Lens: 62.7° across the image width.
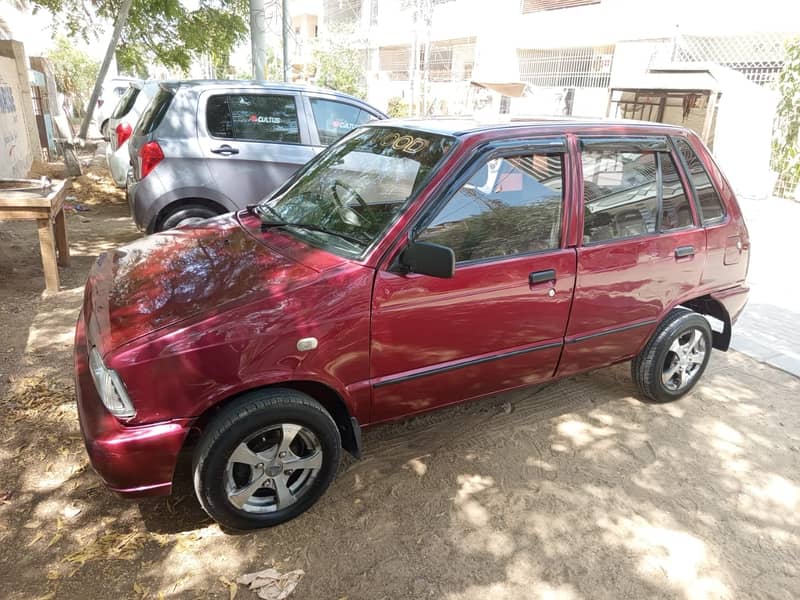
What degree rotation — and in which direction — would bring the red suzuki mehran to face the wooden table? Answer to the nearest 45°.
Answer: approximately 90° to its right

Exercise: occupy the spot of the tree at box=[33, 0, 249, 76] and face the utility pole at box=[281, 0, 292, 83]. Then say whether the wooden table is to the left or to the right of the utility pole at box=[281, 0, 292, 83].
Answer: right

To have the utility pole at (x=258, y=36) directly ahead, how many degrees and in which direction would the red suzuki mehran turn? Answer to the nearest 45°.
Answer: approximately 135° to its right

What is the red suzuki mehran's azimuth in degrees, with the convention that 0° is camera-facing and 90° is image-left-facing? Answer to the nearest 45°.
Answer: approximately 45°

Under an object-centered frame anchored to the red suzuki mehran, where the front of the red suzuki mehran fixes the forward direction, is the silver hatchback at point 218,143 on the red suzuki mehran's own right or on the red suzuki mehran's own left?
on the red suzuki mehran's own right

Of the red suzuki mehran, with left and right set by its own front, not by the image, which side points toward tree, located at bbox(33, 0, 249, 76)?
right

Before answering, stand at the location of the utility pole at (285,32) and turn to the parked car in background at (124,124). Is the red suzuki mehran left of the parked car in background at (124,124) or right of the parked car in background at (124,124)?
left

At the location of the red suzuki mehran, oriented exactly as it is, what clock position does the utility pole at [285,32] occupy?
The utility pole is roughly at 4 o'clock from the red suzuki mehran.

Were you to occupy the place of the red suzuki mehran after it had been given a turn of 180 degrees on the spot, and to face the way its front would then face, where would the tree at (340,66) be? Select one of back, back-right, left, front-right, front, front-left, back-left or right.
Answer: front-left
